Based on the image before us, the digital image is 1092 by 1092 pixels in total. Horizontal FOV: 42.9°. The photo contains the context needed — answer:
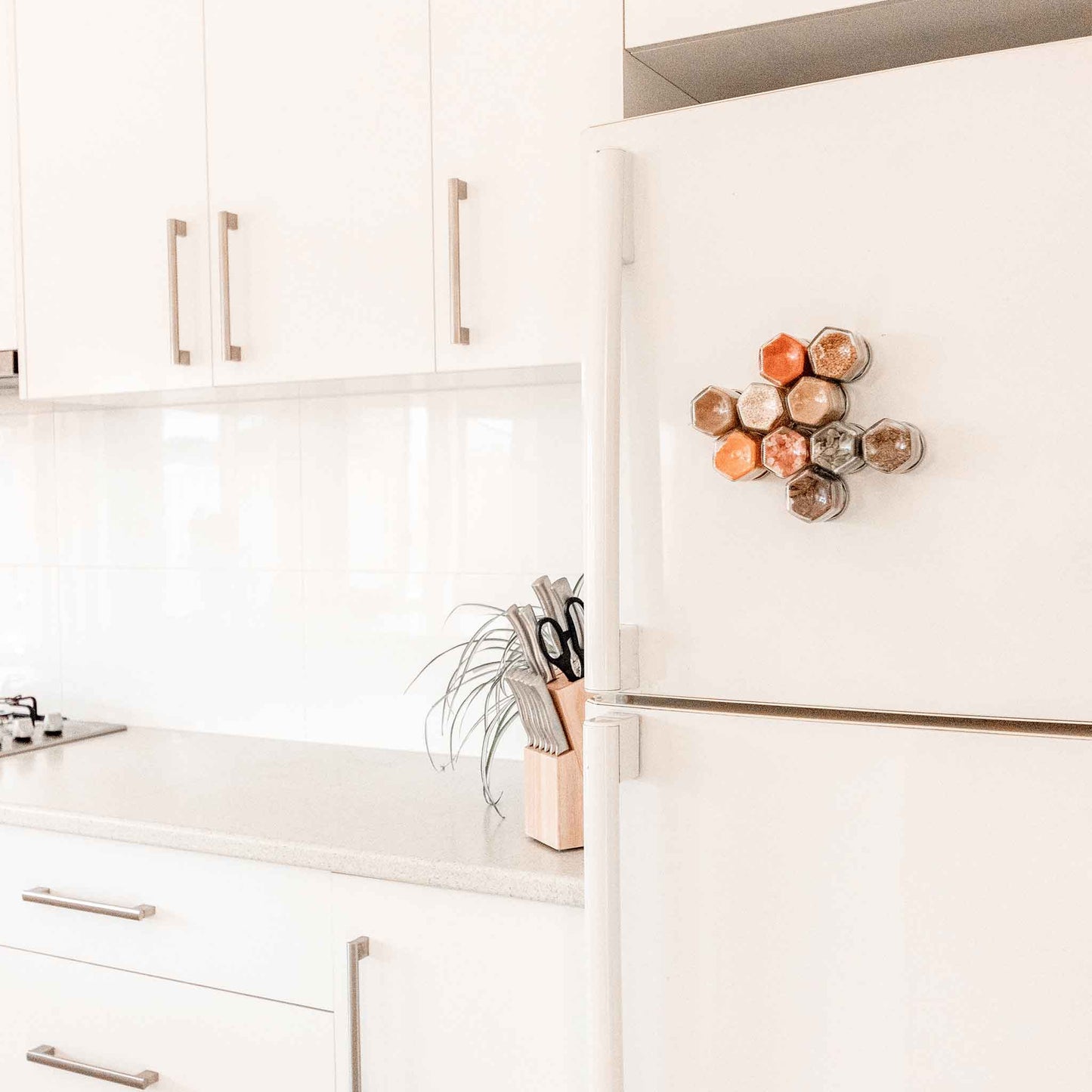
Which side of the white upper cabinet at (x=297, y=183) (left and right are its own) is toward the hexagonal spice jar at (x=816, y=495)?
left

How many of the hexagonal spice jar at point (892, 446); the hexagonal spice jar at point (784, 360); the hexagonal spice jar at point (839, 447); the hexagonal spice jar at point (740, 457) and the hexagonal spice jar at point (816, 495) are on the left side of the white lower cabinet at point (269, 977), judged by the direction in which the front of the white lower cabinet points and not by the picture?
5

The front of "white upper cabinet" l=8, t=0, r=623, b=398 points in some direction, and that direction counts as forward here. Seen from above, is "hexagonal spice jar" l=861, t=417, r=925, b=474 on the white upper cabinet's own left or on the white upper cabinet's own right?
on the white upper cabinet's own left

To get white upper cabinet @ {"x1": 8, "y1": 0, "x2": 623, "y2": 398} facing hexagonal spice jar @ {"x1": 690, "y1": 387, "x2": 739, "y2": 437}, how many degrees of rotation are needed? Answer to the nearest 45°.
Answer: approximately 90° to its left

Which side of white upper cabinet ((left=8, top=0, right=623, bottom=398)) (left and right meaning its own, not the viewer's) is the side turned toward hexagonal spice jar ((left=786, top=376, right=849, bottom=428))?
left

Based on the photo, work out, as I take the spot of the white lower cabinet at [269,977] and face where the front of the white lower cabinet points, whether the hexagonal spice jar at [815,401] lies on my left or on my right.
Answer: on my left

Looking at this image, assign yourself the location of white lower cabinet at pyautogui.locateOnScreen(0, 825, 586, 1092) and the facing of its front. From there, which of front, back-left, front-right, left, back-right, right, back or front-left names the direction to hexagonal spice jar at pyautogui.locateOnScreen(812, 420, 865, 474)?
left

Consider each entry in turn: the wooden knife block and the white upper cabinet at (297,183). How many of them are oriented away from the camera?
0

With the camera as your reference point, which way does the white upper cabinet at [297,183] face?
facing the viewer and to the left of the viewer
